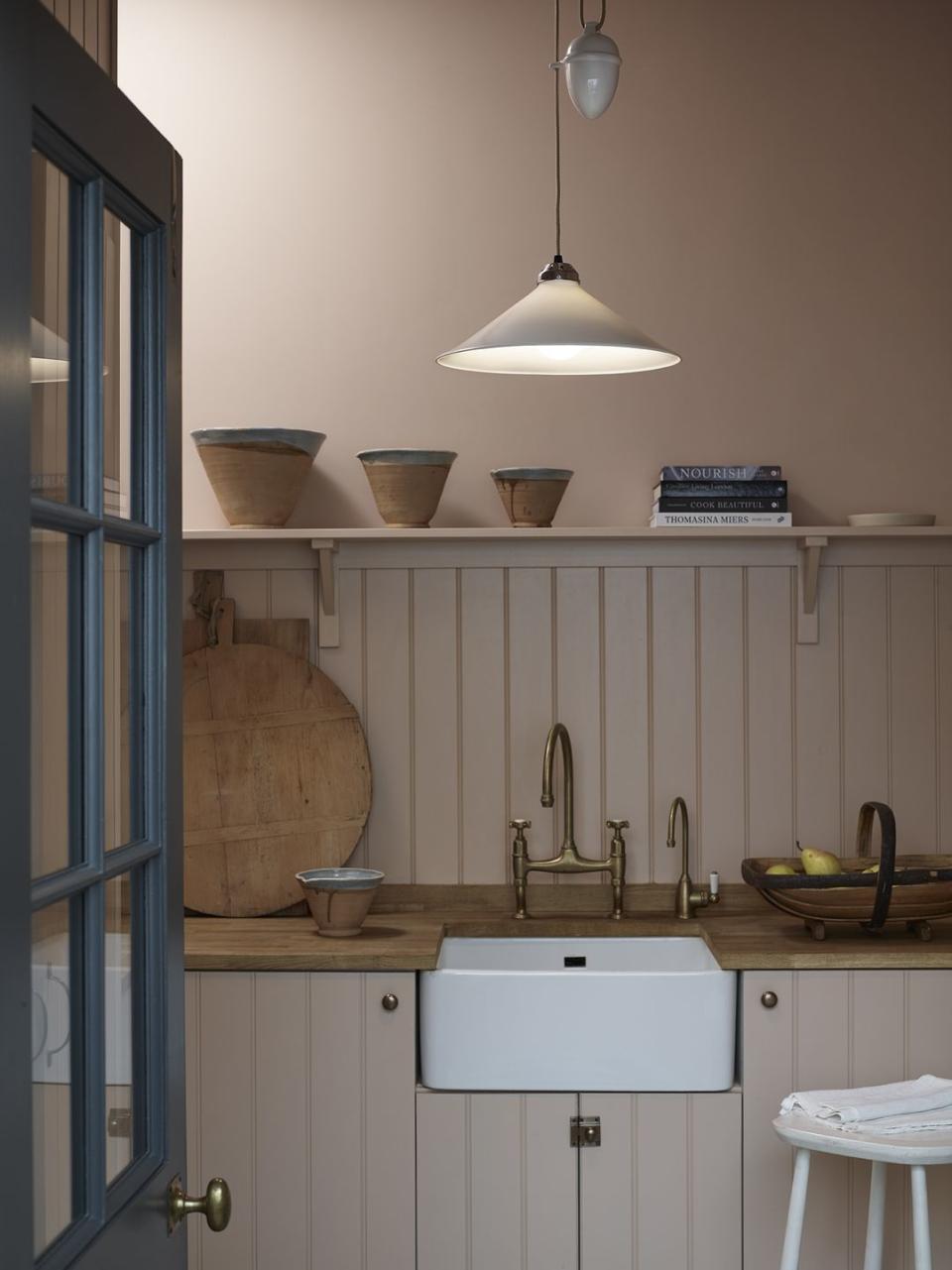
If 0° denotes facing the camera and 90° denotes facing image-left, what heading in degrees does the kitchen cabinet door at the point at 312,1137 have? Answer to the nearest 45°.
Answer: approximately 0°

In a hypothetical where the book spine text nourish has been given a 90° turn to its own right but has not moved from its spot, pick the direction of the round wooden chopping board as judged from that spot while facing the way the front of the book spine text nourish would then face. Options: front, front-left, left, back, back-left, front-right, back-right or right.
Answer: front

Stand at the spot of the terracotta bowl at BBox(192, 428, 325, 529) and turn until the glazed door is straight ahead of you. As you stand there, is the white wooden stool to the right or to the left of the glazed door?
left
